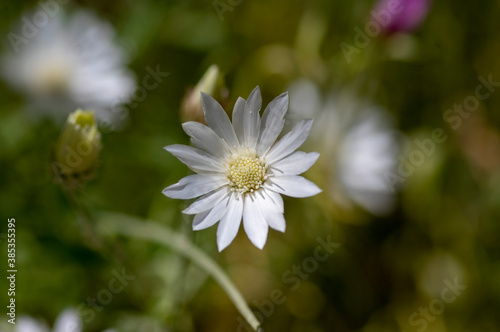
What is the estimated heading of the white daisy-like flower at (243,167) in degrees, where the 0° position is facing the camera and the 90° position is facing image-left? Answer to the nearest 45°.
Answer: approximately 0°

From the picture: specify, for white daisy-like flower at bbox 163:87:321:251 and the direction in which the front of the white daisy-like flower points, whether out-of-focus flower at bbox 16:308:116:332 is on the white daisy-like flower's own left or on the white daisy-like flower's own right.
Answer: on the white daisy-like flower's own right

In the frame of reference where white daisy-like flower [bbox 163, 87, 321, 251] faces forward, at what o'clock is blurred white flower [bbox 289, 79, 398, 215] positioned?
The blurred white flower is roughly at 7 o'clock from the white daisy-like flower.

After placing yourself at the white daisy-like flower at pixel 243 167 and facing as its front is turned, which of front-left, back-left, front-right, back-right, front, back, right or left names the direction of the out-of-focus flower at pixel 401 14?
back-left

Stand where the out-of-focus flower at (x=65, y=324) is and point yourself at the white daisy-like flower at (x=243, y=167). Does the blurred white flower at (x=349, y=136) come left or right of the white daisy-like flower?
left
